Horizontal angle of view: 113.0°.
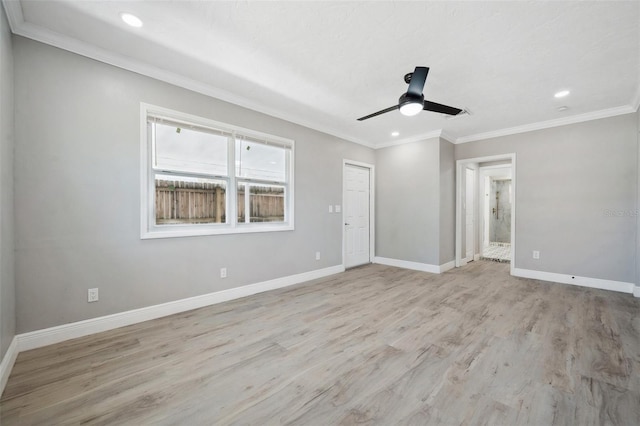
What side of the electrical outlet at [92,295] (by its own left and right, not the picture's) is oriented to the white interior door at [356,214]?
left

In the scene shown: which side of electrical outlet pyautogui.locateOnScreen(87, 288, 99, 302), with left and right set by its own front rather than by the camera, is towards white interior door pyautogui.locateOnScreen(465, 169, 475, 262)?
left

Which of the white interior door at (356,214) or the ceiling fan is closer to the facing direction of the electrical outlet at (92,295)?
the ceiling fan

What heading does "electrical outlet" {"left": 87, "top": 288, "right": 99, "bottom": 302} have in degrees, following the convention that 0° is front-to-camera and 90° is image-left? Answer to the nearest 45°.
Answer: approximately 0°
